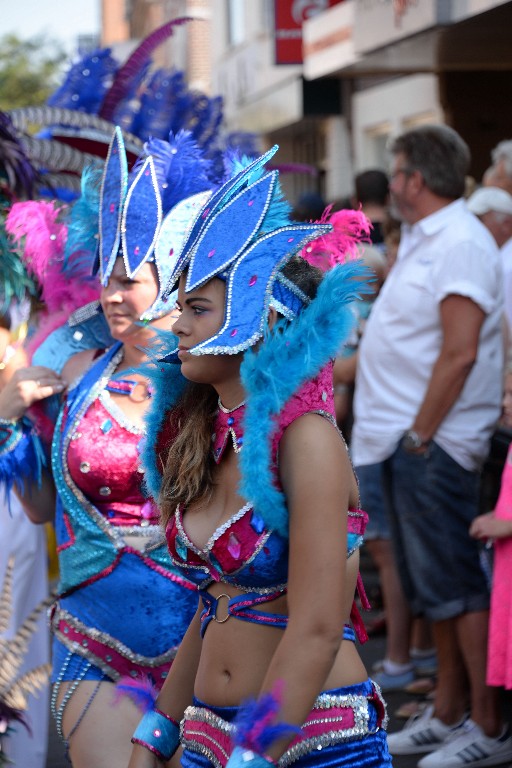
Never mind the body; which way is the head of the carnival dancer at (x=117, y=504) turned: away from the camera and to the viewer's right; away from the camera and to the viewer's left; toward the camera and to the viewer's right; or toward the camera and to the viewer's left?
toward the camera and to the viewer's left

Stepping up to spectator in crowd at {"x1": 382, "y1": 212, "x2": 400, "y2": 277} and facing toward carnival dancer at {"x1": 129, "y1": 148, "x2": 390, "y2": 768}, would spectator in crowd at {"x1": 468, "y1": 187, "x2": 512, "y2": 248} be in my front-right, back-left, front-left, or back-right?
back-left

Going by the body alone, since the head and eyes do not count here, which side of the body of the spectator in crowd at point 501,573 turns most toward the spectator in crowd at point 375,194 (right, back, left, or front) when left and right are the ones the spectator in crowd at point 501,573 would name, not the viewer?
right

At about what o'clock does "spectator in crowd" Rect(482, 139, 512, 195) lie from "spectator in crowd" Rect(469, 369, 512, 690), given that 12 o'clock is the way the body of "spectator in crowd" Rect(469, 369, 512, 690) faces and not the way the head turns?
"spectator in crowd" Rect(482, 139, 512, 195) is roughly at 3 o'clock from "spectator in crowd" Rect(469, 369, 512, 690).

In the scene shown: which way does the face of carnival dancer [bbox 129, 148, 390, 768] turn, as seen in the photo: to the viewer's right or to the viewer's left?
to the viewer's left

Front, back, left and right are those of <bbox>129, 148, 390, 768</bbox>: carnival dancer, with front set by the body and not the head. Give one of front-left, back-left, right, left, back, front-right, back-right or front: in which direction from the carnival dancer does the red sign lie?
back-right

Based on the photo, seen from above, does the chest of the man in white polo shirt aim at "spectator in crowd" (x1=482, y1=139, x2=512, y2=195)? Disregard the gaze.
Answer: no

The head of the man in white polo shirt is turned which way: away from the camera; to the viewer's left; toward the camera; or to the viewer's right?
to the viewer's left

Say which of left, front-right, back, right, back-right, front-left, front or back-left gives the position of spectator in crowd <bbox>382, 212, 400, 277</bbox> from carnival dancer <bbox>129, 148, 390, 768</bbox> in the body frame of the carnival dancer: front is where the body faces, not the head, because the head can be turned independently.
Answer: back-right

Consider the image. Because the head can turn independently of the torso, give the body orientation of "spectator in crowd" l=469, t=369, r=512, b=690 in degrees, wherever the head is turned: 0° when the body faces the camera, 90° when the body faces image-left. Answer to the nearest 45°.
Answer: approximately 90°

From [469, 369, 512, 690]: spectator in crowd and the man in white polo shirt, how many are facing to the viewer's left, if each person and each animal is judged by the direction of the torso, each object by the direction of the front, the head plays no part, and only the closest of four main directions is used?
2

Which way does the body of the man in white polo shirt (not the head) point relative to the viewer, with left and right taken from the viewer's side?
facing to the left of the viewer

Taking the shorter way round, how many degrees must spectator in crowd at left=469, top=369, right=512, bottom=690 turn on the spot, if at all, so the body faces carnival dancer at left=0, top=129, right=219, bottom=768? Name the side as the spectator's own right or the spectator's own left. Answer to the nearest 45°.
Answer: approximately 45° to the spectator's own left

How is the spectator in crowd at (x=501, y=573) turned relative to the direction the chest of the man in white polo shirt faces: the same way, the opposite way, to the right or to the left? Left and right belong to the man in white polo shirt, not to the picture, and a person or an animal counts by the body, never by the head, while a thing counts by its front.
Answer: the same way

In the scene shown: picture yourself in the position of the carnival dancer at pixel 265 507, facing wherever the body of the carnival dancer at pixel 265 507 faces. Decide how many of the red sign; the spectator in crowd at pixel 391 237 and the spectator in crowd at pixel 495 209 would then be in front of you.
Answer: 0

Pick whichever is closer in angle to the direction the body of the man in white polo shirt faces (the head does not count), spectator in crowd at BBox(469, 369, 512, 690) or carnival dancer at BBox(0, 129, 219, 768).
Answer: the carnival dancer

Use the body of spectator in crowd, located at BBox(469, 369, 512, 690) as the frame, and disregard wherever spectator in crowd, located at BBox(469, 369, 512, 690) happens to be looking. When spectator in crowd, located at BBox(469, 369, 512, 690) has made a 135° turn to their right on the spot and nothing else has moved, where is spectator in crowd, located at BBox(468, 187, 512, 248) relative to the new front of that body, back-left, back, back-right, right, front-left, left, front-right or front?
front-left
